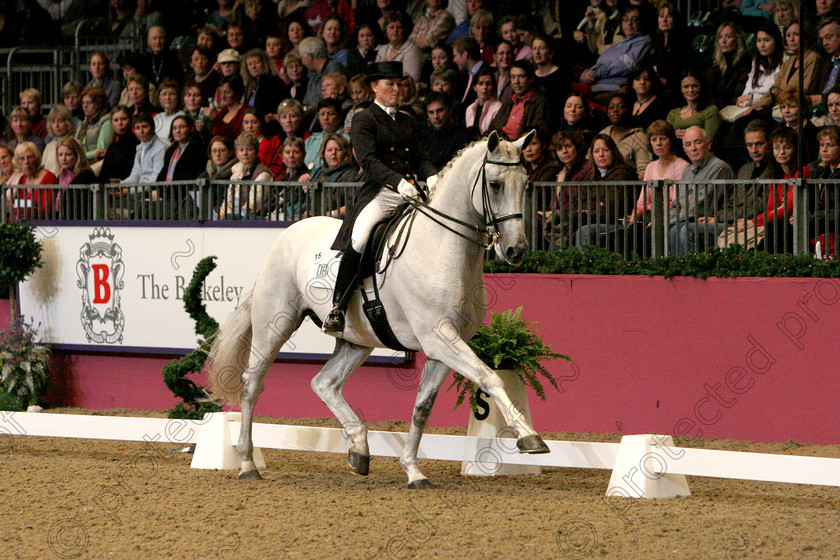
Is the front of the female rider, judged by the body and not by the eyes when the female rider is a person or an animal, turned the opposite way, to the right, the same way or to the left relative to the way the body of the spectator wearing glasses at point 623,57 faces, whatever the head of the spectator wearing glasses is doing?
to the left

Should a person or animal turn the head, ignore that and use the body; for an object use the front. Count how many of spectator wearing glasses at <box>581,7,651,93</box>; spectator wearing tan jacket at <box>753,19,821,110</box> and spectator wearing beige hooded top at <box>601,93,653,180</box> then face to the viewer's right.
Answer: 0

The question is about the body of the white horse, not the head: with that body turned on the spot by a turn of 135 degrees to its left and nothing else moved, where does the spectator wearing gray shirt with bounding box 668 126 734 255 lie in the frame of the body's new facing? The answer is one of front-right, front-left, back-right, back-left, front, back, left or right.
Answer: front-right

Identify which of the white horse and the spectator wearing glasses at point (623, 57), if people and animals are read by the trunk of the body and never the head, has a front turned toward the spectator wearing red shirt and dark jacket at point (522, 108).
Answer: the spectator wearing glasses at point (623, 57)

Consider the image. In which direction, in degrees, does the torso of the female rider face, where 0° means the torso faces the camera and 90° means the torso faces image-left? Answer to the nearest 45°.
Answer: approximately 315°

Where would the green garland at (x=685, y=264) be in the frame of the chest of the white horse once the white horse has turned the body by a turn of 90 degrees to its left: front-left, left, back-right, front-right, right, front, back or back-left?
front

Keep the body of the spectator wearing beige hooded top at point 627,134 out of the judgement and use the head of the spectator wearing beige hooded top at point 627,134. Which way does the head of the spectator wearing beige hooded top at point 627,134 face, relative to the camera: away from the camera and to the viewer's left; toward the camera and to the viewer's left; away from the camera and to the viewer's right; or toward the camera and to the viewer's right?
toward the camera and to the viewer's left

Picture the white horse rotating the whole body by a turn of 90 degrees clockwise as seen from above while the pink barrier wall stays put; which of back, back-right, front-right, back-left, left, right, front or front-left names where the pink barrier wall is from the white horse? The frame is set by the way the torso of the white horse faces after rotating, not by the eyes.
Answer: back

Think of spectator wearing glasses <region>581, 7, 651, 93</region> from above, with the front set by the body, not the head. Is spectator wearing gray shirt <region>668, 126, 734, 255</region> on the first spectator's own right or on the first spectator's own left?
on the first spectator's own left

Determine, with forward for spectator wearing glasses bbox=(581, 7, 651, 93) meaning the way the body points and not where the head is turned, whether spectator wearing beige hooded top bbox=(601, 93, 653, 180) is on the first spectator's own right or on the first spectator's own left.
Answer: on the first spectator's own left
